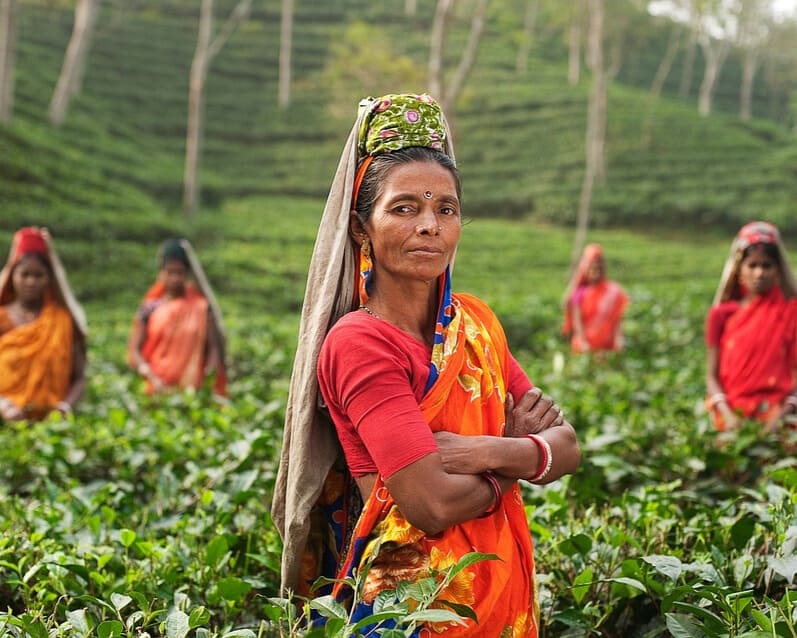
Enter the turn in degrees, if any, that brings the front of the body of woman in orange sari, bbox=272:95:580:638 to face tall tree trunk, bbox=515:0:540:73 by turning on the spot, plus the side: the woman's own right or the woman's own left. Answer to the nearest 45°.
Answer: approximately 135° to the woman's own left

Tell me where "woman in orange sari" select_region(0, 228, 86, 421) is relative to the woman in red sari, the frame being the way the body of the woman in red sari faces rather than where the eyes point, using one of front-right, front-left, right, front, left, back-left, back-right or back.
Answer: right

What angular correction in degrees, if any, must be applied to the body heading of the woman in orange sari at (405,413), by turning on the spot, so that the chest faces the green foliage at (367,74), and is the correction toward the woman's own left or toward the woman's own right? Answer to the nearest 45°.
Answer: approximately 135° to the woman's own left

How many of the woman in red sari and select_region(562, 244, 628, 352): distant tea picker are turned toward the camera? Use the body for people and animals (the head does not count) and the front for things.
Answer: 2

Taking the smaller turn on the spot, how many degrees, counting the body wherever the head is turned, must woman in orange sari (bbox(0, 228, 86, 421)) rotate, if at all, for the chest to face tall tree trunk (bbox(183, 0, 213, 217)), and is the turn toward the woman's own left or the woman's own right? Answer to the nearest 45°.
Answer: approximately 180°

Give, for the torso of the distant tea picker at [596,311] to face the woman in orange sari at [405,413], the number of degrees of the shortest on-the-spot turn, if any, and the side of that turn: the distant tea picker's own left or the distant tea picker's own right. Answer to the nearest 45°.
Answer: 0° — they already face them

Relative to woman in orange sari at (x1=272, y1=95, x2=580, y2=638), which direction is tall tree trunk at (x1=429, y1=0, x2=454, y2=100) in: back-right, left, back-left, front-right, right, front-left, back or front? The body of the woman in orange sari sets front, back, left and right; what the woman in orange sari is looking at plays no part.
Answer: back-left

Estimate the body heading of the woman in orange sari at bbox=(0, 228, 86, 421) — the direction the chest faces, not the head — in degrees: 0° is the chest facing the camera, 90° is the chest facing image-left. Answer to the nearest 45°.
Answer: approximately 0°

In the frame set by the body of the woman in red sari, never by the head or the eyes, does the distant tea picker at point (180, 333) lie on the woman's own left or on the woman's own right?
on the woman's own right

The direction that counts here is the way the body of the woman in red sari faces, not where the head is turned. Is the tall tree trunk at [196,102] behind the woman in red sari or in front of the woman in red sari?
behind
